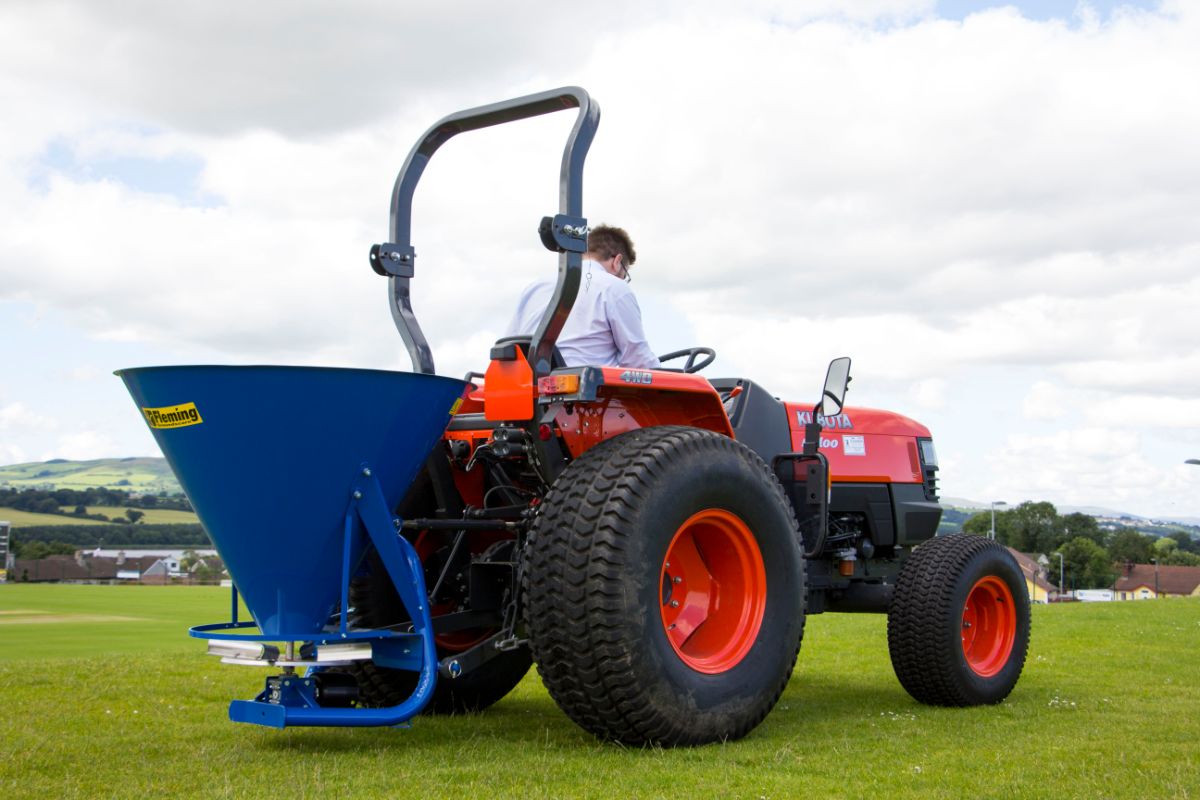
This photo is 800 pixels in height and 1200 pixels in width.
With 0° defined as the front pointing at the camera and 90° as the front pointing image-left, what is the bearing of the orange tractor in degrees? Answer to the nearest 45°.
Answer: approximately 225°

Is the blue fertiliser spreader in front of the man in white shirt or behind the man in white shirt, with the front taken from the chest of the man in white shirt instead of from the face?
behind

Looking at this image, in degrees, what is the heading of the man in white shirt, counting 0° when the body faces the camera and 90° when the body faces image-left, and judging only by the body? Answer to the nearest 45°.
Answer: approximately 225°
